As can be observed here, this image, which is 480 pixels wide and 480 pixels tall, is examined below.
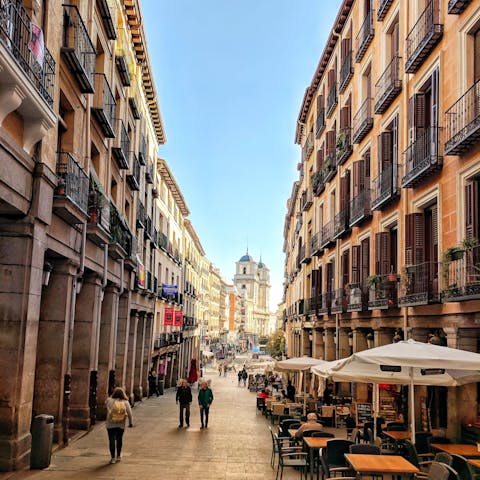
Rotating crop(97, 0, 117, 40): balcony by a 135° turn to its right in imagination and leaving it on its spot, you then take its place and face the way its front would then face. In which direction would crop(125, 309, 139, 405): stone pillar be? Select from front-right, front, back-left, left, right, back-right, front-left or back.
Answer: back-right

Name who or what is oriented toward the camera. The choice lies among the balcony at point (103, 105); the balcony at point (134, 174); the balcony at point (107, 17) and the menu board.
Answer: the menu board

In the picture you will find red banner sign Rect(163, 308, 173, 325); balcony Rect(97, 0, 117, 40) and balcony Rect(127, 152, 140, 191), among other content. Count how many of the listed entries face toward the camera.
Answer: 1

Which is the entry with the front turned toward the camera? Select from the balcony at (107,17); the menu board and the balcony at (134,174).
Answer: the menu board

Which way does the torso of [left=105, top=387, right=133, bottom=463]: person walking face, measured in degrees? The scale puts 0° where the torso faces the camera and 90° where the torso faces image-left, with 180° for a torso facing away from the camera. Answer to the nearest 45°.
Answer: approximately 180°

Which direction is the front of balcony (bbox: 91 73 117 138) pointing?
to the viewer's right

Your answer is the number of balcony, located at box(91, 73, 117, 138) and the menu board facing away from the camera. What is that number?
0

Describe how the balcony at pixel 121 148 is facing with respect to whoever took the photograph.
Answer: facing to the right of the viewer

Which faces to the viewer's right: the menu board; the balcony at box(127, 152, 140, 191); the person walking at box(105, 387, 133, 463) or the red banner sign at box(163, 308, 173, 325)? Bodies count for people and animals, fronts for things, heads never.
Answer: the balcony

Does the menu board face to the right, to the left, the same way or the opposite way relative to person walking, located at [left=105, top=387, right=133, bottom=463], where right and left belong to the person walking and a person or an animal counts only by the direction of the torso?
the opposite way

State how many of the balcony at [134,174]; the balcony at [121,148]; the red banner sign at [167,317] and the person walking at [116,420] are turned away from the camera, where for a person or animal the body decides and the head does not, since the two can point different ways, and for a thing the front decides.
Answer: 1

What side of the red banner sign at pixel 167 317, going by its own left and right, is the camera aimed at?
front

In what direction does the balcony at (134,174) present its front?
to the viewer's right

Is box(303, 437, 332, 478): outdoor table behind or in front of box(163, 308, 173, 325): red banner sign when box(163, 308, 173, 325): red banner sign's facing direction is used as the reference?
in front

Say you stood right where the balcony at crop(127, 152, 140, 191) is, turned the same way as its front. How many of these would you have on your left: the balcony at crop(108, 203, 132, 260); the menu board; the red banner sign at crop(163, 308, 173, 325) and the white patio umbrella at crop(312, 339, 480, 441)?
1

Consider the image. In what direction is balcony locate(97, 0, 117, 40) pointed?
to the viewer's right

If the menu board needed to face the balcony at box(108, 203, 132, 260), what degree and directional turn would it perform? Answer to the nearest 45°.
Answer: approximately 90° to its right
